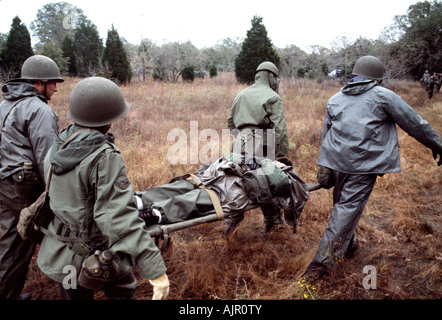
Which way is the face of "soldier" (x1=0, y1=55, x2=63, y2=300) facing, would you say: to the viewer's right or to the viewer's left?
to the viewer's right

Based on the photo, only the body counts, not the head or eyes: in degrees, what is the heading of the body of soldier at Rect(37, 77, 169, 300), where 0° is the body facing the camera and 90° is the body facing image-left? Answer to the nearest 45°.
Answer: approximately 225°

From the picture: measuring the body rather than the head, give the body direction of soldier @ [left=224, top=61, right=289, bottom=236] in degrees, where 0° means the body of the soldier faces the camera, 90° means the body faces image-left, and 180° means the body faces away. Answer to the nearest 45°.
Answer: approximately 225°

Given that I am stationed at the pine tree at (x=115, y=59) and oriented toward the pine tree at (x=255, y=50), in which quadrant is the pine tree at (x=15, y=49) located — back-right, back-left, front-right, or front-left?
back-right
